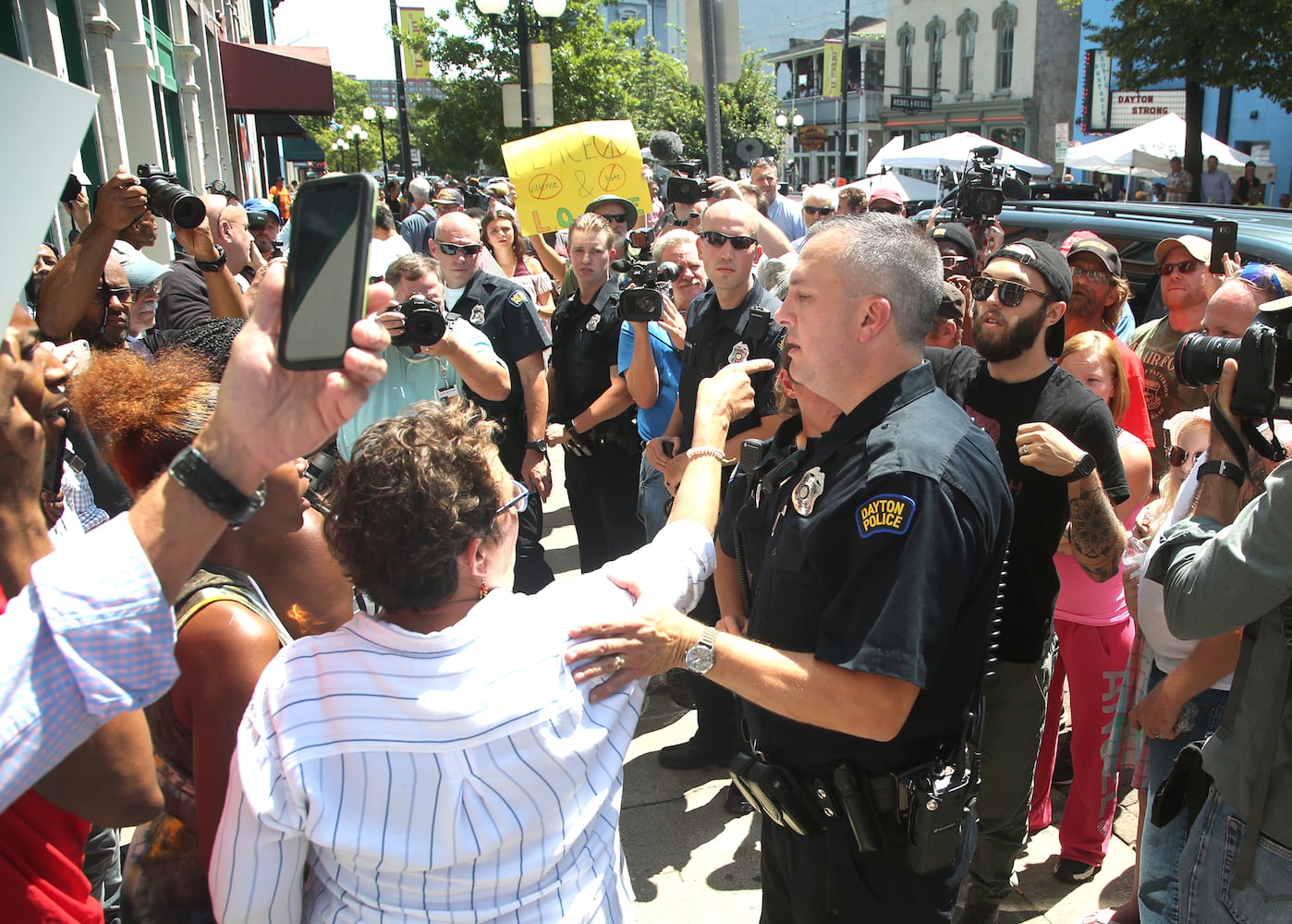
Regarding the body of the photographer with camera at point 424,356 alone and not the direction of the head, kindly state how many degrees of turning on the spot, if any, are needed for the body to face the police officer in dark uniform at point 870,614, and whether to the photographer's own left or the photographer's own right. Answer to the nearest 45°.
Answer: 0° — they already face them

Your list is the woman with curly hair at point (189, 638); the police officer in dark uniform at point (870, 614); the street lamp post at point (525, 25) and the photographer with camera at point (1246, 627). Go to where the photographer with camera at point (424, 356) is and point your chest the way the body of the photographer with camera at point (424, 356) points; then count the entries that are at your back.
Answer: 1

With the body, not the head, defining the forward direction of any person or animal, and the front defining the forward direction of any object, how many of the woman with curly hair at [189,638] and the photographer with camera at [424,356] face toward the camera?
1

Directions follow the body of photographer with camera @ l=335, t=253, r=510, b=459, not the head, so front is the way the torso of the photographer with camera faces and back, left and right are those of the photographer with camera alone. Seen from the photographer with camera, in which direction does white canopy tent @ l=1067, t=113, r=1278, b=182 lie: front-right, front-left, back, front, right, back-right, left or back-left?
back-left

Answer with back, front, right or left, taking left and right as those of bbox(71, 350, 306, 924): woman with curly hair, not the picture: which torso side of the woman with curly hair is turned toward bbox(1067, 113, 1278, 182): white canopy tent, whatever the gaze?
front

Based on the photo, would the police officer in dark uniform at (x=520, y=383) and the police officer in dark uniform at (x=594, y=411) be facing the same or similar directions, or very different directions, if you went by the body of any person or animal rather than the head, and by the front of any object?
same or similar directions

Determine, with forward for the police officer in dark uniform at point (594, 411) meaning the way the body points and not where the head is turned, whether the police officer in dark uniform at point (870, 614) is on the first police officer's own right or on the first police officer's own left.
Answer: on the first police officer's own left

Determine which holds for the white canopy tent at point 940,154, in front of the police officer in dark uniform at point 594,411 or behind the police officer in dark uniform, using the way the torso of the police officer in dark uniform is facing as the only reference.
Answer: behind

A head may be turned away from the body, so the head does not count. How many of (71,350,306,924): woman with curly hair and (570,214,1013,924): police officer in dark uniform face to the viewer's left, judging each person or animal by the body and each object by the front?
1

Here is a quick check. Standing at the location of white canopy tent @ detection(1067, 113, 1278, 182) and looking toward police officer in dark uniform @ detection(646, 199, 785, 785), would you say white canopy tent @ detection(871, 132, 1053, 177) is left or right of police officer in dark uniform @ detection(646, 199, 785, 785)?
right

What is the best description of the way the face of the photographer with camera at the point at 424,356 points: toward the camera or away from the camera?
toward the camera

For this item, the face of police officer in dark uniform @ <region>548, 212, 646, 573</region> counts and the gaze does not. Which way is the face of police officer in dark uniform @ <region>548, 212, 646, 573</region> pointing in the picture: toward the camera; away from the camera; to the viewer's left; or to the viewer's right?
toward the camera

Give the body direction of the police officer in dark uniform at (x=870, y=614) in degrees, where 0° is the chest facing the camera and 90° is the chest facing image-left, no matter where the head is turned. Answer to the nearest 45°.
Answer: approximately 90°

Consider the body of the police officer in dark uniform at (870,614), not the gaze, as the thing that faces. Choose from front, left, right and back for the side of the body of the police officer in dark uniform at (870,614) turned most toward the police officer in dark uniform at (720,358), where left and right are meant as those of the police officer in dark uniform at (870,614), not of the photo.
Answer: right
